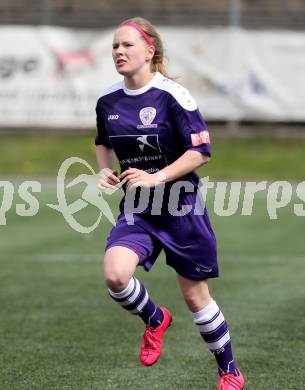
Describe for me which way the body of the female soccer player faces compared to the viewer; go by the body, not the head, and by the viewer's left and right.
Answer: facing the viewer and to the left of the viewer
